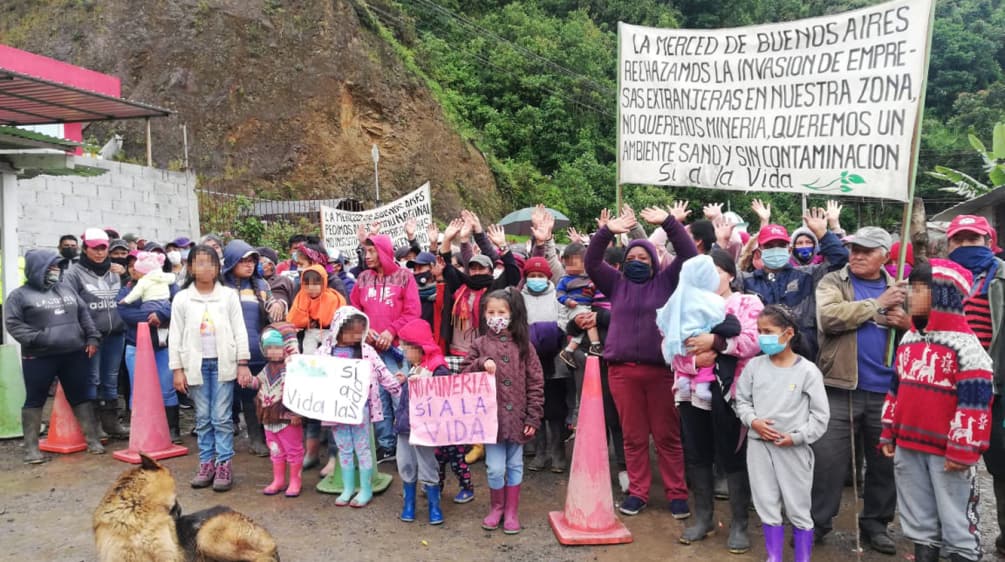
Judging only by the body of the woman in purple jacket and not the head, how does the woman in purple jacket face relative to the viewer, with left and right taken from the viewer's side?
facing the viewer

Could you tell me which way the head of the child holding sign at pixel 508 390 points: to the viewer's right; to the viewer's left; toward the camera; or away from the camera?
toward the camera

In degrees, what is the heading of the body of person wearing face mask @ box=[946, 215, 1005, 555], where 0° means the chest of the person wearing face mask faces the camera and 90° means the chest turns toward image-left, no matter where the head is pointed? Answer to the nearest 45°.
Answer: approximately 45°

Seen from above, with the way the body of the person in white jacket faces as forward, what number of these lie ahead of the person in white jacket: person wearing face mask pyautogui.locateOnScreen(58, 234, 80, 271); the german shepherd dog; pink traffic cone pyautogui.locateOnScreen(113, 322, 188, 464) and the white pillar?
1

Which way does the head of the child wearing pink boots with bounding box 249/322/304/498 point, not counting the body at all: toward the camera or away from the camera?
toward the camera

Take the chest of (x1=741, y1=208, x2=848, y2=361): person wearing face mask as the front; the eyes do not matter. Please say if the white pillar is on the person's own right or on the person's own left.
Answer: on the person's own right

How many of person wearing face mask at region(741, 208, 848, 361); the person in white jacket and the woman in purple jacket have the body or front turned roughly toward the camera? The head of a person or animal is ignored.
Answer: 3

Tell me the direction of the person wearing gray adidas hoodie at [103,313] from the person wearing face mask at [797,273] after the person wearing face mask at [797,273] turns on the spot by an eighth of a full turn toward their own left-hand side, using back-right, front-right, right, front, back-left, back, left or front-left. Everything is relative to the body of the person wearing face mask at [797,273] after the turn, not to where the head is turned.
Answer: back-right

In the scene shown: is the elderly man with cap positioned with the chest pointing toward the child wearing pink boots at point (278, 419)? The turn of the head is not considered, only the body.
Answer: no

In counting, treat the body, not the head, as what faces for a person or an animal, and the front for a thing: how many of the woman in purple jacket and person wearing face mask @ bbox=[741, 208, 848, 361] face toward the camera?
2

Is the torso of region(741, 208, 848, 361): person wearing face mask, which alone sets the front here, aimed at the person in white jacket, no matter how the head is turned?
no

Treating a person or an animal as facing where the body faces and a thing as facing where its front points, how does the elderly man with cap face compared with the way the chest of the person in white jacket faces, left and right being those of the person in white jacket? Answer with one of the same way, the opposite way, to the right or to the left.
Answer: the same way

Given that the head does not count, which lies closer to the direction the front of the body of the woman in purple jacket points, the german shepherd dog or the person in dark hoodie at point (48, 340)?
the german shepherd dog

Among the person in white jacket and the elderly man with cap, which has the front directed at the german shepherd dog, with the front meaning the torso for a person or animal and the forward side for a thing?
the person in white jacket

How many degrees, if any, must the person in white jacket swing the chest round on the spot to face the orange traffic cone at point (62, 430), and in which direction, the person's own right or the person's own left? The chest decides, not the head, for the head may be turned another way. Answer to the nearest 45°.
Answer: approximately 135° to the person's own right

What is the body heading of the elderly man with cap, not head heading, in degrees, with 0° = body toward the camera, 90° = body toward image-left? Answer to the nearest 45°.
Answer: approximately 315°

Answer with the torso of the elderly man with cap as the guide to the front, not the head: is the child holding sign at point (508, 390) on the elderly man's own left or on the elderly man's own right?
on the elderly man's own right
